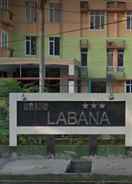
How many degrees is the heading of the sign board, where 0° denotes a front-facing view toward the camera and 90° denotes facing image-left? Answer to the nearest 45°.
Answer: approximately 0°
